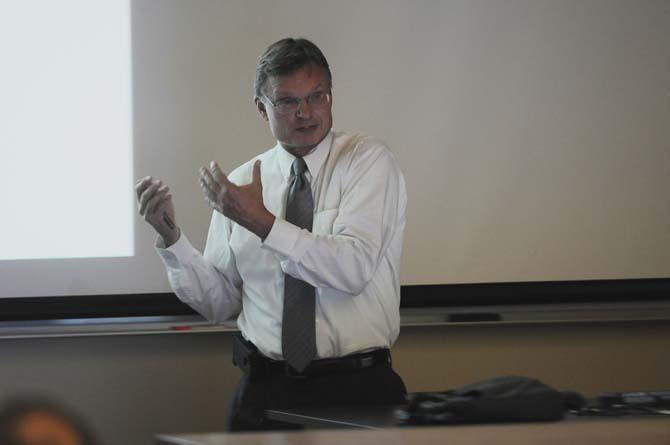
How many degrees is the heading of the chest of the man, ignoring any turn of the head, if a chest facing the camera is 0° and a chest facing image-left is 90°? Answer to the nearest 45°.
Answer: approximately 45°

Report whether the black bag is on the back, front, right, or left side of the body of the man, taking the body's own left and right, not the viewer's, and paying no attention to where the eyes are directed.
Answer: left
